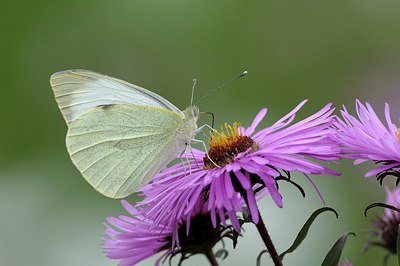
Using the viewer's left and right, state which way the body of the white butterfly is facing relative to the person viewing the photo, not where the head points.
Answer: facing to the right of the viewer

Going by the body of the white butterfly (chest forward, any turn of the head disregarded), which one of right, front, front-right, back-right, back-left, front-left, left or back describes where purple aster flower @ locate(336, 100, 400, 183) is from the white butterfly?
front-right
